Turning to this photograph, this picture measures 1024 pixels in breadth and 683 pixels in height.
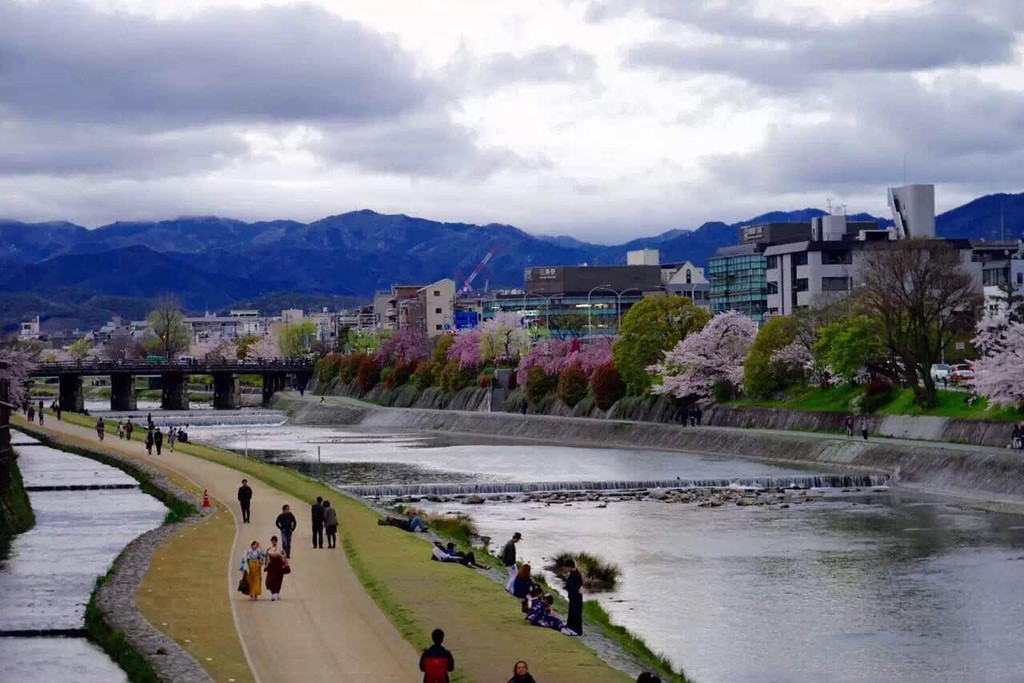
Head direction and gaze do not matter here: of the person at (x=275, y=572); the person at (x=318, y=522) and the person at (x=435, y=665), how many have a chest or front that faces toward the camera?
1

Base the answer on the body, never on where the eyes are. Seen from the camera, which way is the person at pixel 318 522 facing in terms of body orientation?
away from the camera

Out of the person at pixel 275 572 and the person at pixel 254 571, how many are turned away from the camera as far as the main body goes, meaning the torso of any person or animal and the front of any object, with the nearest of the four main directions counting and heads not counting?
0

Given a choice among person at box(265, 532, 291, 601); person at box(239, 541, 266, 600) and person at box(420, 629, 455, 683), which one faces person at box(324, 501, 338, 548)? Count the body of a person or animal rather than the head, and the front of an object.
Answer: person at box(420, 629, 455, 683)

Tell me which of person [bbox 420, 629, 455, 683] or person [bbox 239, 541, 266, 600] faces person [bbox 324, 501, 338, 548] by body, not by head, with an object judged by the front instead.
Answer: person [bbox 420, 629, 455, 683]

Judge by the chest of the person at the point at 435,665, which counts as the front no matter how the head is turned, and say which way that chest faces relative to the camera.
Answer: away from the camera

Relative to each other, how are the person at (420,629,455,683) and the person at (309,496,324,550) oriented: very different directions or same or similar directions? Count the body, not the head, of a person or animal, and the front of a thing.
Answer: same or similar directions

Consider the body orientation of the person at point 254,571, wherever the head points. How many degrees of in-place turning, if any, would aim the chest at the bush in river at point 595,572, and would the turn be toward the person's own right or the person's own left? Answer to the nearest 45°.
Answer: approximately 135° to the person's own left

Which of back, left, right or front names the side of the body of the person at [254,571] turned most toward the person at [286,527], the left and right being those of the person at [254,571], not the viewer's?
back

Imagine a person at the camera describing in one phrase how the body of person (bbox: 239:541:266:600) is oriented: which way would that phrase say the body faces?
toward the camera

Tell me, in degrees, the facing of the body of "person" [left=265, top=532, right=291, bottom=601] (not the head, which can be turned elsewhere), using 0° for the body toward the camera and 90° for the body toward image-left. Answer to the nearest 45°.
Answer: approximately 0°
